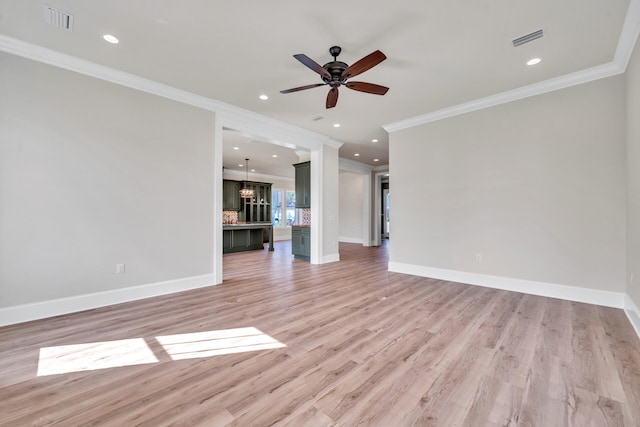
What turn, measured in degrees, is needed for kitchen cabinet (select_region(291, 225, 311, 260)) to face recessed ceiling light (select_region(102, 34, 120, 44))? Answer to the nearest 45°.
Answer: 0° — it already faces it

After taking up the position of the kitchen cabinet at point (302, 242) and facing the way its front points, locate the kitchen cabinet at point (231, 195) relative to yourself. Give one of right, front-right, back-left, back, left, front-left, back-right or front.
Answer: right

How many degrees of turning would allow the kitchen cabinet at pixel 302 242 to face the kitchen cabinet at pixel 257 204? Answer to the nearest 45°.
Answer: approximately 90° to its right

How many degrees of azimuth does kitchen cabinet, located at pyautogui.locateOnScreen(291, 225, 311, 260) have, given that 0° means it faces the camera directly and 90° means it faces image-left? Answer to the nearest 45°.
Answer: approximately 45°

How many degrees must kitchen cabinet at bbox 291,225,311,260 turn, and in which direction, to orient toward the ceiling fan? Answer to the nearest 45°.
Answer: approximately 45° to its left
